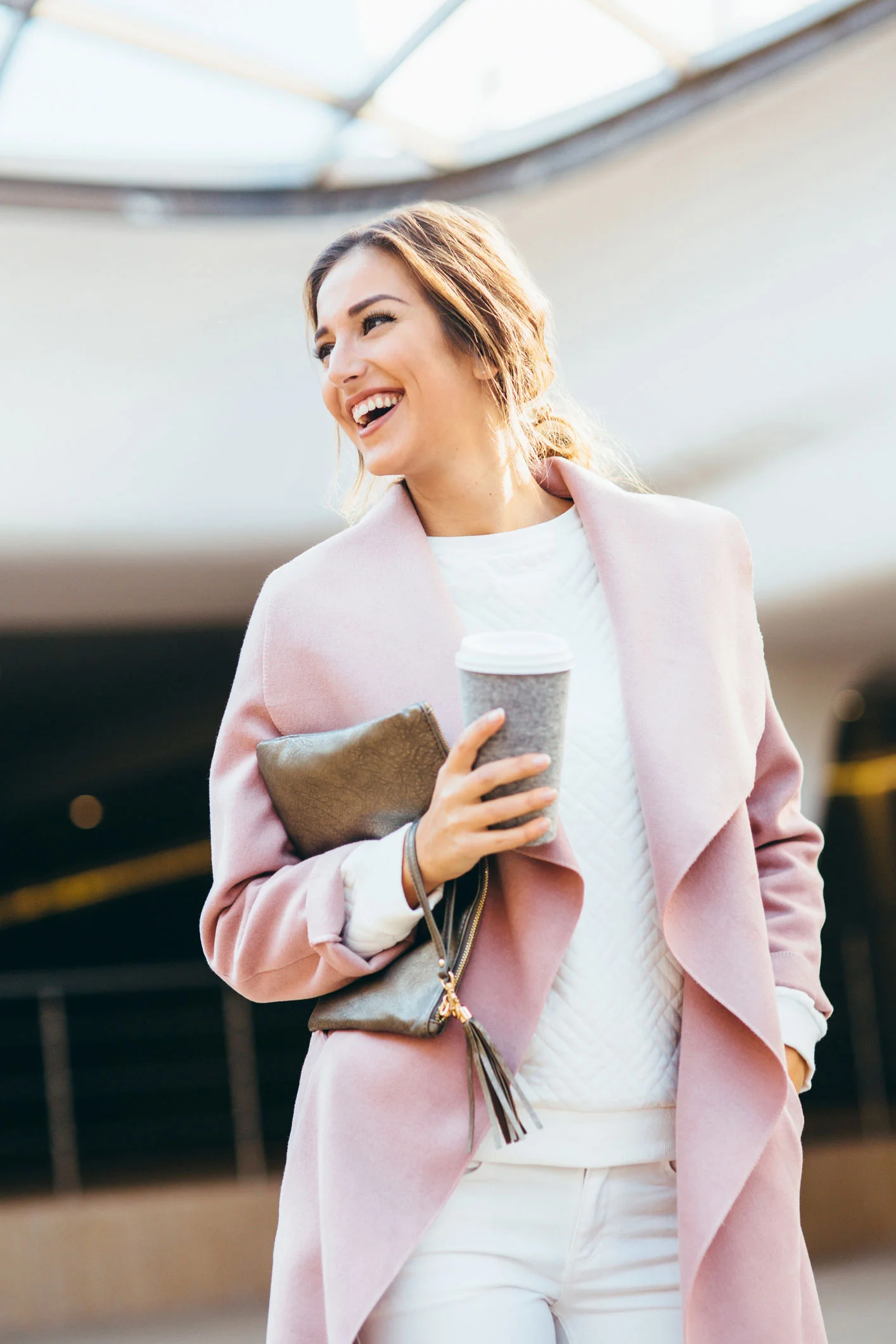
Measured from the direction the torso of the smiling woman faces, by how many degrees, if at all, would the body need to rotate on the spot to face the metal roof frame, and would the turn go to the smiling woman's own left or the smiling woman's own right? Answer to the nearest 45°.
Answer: approximately 180°

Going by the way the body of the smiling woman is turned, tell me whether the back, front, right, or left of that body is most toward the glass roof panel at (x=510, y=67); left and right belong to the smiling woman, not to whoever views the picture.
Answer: back

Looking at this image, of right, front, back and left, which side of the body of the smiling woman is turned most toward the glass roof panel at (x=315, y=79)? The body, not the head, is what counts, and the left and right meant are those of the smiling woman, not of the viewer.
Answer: back

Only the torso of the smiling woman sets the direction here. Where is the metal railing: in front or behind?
behind

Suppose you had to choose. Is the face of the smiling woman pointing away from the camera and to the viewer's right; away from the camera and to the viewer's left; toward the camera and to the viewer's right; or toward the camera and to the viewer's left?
toward the camera and to the viewer's left

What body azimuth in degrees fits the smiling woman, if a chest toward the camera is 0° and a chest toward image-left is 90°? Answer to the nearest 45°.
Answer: approximately 0°

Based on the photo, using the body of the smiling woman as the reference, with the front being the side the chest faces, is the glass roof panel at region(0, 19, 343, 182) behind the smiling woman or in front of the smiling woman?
behind
